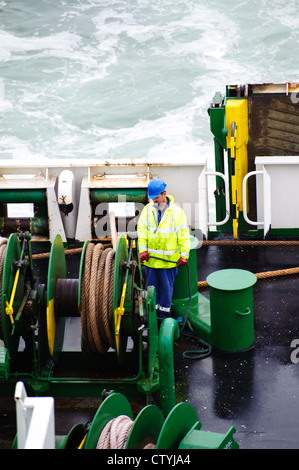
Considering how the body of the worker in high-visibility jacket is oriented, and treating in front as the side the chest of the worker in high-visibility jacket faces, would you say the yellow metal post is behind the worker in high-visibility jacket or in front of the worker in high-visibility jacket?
behind

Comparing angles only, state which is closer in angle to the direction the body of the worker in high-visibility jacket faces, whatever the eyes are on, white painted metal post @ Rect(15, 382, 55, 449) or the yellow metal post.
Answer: the white painted metal post

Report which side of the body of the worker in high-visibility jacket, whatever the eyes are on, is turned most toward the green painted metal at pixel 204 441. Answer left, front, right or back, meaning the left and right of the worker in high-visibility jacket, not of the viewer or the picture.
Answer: front

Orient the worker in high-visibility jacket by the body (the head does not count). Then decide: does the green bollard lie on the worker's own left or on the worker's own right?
on the worker's own left

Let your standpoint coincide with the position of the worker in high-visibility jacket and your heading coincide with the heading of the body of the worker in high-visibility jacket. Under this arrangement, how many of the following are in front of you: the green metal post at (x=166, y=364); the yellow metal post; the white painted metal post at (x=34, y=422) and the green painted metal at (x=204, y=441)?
3

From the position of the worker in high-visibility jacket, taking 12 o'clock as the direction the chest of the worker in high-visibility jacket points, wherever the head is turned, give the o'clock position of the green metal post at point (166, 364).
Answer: The green metal post is roughly at 12 o'clock from the worker in high-visibility jacket.

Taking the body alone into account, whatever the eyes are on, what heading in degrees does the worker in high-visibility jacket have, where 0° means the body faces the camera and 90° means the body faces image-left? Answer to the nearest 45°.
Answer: approximately 0°

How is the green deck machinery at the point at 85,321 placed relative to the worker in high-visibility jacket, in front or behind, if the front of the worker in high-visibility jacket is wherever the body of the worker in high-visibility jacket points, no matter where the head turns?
in front

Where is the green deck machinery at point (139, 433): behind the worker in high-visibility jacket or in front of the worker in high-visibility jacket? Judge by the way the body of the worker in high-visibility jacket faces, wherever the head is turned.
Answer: in front

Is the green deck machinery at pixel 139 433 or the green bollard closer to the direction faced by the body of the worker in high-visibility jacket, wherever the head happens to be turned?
the green deck machinery
